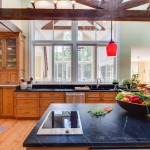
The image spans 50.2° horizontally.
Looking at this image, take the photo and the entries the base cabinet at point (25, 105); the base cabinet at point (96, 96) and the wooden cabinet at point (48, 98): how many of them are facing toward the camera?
3

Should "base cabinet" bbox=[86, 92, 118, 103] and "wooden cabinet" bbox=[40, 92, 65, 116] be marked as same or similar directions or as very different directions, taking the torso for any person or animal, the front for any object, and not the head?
same or similar directions

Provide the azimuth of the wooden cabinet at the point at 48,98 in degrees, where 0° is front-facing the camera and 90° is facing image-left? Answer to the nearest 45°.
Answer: approximately 0°

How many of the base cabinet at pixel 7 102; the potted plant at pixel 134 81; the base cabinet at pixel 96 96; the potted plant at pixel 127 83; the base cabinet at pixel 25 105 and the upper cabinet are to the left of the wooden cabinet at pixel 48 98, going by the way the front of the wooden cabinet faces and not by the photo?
3

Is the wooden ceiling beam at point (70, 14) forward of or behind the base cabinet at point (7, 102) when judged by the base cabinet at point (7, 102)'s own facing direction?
forward

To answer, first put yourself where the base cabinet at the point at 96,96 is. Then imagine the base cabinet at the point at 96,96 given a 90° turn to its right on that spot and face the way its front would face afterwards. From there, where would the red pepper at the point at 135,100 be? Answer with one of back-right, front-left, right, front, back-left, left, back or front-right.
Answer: left

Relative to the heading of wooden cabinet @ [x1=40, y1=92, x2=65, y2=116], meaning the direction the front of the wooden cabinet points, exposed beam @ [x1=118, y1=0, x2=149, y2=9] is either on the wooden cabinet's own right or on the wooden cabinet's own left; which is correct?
on the wooden cabinet's own left

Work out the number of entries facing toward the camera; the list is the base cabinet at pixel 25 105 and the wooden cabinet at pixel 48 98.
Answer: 2

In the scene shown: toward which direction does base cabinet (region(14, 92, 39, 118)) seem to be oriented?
toward the camera

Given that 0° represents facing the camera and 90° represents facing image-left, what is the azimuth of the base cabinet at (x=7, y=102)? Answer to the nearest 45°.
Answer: approximately 0°

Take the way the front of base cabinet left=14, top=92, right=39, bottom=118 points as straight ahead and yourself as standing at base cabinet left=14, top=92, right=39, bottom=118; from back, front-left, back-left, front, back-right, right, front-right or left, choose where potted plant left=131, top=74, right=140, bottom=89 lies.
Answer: left

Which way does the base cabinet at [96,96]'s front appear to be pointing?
toward the camera

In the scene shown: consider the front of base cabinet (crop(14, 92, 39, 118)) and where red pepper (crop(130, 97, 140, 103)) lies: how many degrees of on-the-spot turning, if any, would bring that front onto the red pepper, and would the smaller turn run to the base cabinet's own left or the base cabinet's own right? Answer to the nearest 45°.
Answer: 0° — it already faces it
